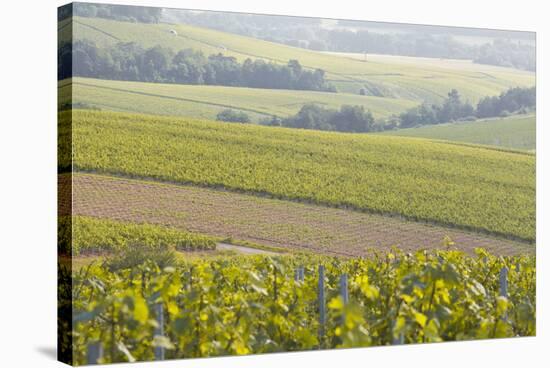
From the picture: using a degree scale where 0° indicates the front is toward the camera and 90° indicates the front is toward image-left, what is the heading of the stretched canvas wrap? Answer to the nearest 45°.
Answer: approximately 315°
